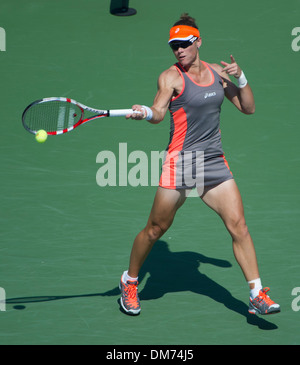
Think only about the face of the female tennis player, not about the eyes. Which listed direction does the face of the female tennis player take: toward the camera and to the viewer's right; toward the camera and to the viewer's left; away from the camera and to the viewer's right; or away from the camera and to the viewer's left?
toward the camera and to the viewer's left

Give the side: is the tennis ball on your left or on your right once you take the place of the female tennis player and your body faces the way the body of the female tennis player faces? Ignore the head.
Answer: on your right

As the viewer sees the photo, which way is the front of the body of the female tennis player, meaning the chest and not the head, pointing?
toward the camera
